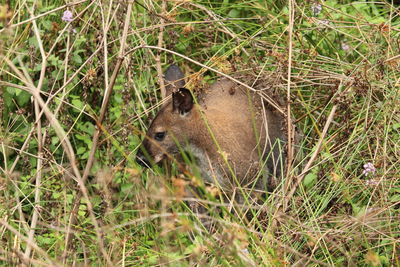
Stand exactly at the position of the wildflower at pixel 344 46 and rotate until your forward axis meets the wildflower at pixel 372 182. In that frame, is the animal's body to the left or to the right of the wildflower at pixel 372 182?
right

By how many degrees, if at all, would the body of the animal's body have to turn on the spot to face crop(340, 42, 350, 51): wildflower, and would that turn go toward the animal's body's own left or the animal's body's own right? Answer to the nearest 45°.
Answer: approximately 135° to the animal's body's own right

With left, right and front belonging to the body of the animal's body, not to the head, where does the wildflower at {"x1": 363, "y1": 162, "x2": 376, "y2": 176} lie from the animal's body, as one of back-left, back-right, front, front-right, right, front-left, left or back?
back-left

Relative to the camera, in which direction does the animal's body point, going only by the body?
to the viewer's left
